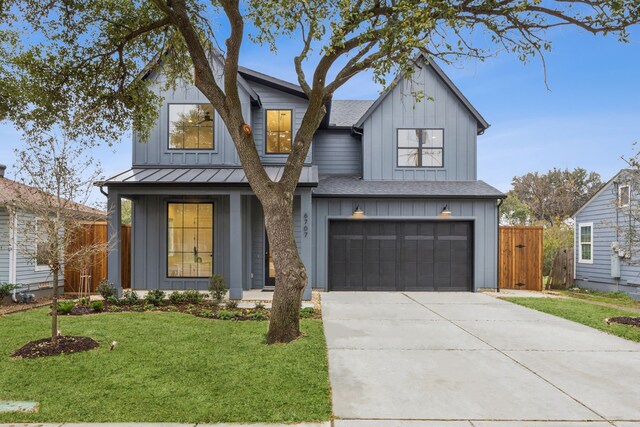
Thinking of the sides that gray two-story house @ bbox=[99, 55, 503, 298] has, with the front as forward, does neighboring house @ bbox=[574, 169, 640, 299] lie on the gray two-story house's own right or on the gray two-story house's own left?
on the gray two-story house's own left

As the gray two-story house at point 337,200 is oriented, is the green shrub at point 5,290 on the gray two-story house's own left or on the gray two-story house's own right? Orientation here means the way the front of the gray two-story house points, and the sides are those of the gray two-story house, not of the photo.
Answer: on the gray two-story house's own right

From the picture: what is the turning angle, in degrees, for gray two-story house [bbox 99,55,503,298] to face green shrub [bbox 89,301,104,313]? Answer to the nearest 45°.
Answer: approximately 45° to its right

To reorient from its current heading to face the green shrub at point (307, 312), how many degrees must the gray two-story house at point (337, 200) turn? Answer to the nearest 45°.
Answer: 0° — it already faces it

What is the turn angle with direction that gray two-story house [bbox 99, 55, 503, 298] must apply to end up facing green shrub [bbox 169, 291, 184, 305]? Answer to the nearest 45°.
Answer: approximately 45° to its right

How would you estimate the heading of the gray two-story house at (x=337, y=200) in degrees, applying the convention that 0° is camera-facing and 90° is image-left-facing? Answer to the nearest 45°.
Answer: approximately 0°
